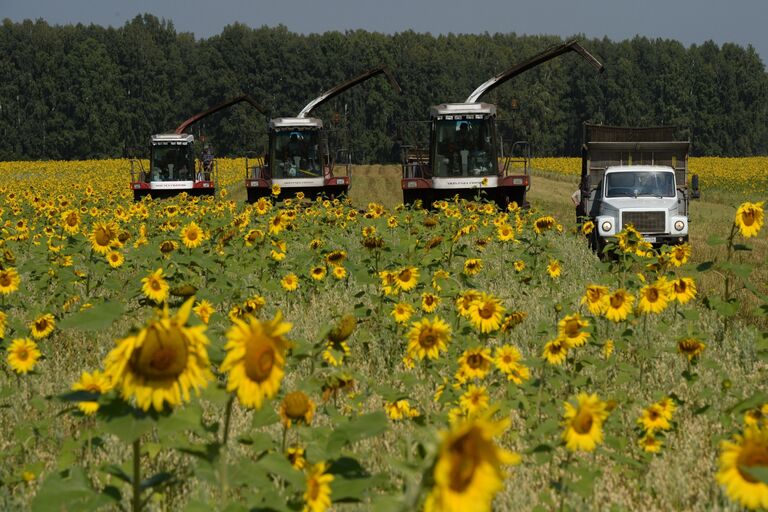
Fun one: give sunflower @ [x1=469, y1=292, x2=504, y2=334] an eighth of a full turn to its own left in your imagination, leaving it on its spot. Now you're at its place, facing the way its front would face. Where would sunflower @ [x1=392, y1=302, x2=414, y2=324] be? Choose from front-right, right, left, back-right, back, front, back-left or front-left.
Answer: back

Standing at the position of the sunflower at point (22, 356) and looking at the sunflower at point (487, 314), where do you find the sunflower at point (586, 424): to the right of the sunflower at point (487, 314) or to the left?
right

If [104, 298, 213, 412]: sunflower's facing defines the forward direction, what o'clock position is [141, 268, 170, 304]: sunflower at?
[141, 268, 170, 304]: sunflower is roughly at 6 o'clock from [104, 298, 213, 412]: sunflower.
